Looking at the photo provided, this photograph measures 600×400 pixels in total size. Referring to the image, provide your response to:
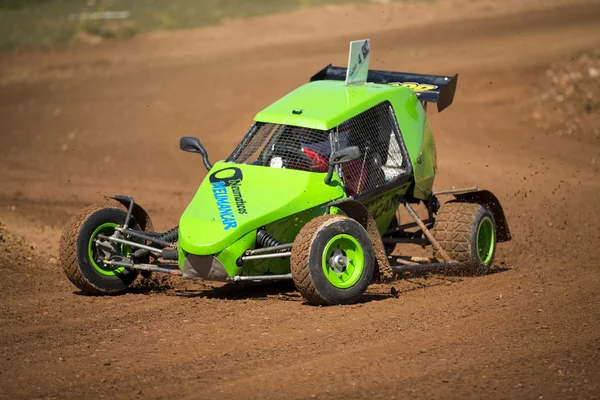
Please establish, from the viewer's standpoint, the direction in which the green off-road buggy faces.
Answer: facing the viewer and to the left of the viewer
